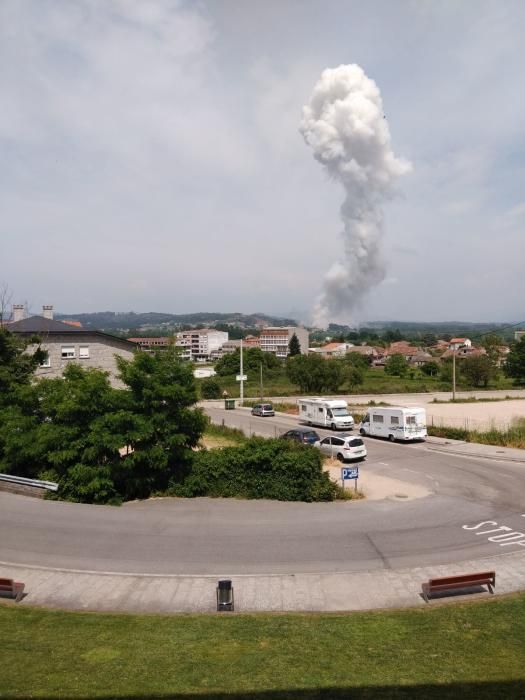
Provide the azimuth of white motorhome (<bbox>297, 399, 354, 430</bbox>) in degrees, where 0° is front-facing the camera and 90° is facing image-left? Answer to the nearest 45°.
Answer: approximately 315°

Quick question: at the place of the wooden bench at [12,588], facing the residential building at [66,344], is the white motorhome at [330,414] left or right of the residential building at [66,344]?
right

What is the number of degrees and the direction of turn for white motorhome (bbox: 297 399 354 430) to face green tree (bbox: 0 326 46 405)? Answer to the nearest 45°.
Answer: approximately 90° to its right

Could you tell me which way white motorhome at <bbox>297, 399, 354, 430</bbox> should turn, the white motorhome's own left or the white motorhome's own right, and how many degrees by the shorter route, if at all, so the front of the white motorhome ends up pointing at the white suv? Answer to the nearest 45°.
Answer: approximately 45° to the white motorhome's own right

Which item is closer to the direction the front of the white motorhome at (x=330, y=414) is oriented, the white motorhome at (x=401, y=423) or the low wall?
the white motorhome
